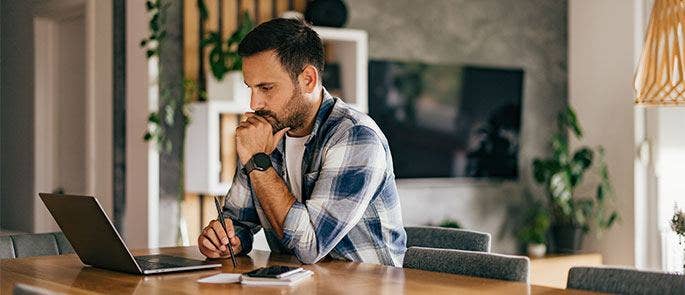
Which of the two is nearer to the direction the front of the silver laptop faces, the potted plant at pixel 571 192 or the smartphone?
the potted plant

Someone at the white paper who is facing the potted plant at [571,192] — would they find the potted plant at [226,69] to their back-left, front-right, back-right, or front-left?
front-left

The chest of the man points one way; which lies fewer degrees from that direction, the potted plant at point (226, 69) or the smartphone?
the smartphone

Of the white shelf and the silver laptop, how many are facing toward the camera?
1

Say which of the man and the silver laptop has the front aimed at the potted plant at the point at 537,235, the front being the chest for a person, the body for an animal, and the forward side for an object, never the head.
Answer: the silver laptop

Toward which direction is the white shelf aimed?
toward the camera

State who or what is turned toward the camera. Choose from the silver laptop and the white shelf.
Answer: the white shelf

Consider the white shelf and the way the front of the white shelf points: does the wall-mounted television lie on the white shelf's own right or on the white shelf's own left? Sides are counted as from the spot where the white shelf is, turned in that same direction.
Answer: on the white shelf's own left

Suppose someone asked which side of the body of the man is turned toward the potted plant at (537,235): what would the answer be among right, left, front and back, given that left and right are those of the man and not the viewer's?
back

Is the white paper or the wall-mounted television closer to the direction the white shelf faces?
the white paper

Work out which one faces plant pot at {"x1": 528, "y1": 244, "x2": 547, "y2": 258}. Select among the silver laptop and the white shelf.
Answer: the silver laptop

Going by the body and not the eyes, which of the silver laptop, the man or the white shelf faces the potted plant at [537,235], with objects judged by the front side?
the silver laptop

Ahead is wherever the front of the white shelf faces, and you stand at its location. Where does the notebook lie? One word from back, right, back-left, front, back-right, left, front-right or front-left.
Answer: front

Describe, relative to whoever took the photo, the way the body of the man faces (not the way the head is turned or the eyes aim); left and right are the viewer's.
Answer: facing the viewer and to the left of the viewer

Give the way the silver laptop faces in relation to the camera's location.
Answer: facing away from the viewer and to the right of the viewer

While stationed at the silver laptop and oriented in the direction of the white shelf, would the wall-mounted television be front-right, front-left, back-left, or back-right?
front-right
